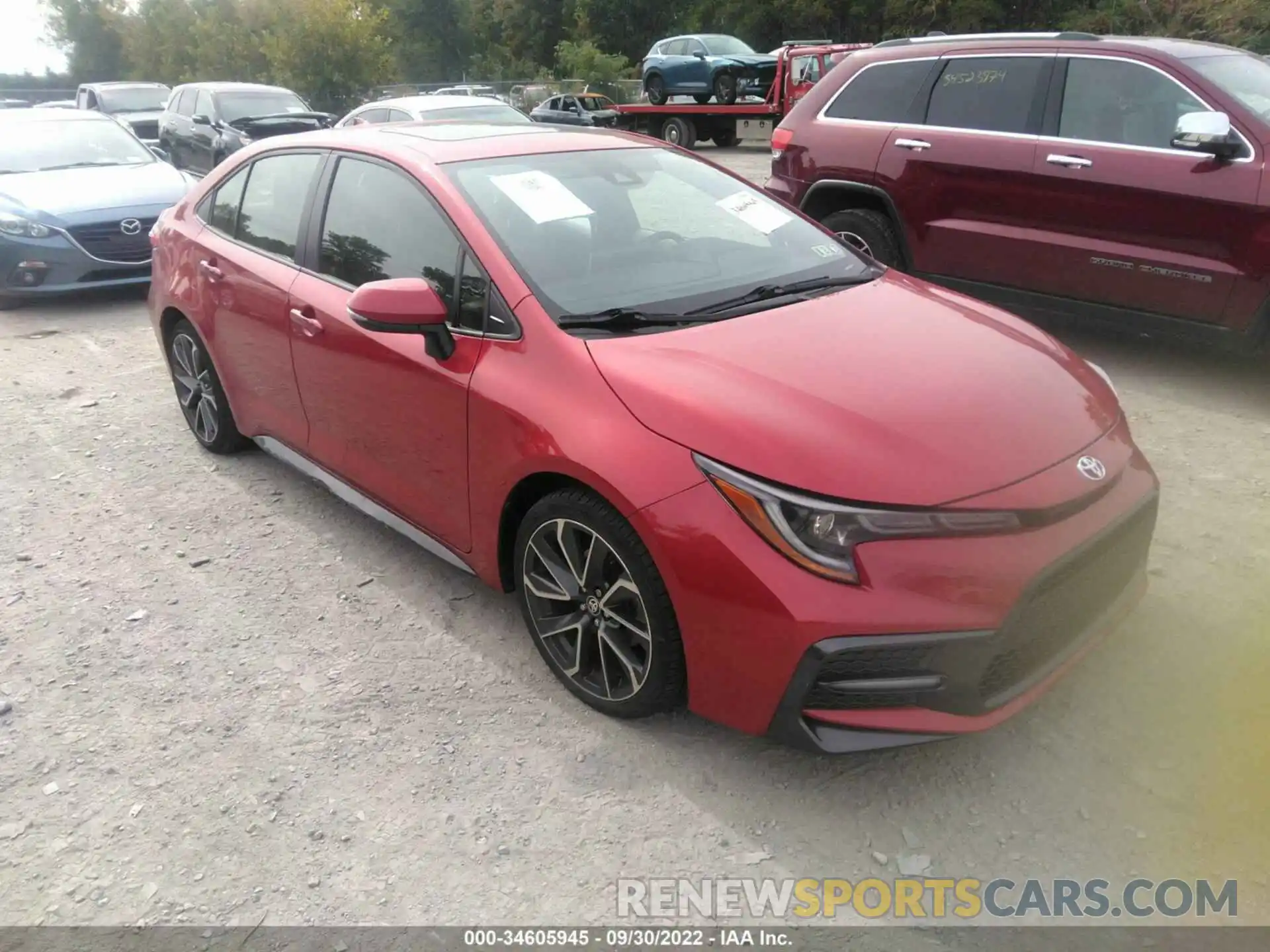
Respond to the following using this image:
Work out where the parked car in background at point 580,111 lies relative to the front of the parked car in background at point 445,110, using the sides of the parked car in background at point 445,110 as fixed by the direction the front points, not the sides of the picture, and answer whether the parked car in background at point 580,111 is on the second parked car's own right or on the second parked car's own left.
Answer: on the second parked car's own left

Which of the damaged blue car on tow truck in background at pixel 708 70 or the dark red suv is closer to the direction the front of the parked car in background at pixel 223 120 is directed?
the dark red suv

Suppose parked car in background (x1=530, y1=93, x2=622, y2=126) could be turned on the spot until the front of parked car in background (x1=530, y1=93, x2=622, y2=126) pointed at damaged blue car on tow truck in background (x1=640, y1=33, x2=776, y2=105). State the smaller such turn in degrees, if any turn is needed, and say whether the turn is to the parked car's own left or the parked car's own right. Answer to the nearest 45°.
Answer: approximately 45° to the parked car's own left

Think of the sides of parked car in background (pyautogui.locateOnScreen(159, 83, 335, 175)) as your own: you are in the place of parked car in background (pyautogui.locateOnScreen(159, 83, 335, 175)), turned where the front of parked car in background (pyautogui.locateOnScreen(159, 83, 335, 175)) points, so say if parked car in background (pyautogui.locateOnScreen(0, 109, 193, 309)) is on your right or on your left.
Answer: on your right

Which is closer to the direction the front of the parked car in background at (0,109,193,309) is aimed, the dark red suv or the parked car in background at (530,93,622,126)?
the dark red suv

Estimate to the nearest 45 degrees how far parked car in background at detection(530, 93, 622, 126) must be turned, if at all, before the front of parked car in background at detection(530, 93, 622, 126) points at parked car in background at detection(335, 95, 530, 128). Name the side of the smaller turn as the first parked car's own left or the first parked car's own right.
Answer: approximately 45° to the first parked car's own right

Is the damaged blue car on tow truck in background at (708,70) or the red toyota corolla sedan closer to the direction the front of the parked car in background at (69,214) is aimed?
the red toyota corolla sedan

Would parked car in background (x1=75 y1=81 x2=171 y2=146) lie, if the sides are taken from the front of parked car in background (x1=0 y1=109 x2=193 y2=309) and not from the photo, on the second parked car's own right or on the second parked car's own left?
on the second parked car's own left

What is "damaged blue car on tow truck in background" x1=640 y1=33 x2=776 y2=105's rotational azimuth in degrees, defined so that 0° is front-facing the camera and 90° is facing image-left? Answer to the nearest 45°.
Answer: approximately 315°
